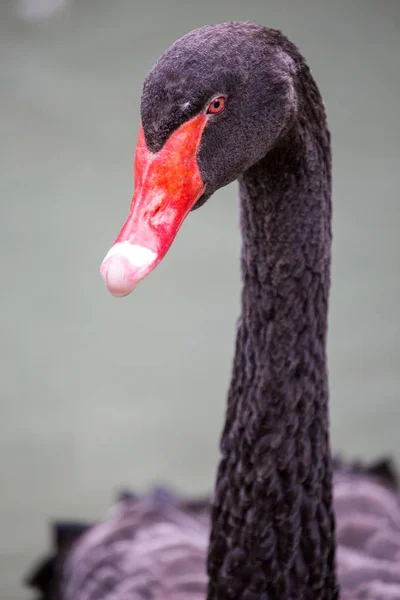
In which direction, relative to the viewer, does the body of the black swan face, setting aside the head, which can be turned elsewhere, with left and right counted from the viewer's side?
facing the viewer and to the left of the viewer
